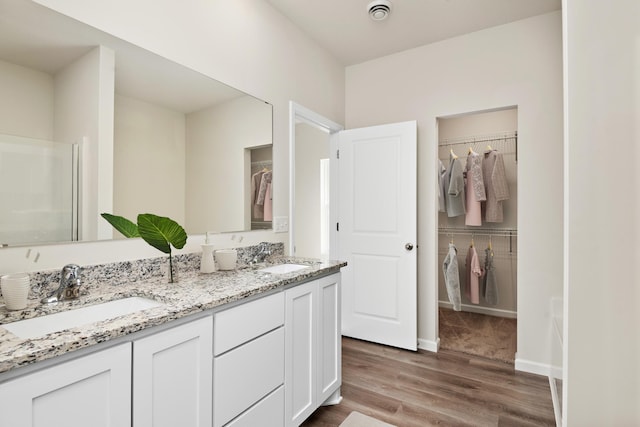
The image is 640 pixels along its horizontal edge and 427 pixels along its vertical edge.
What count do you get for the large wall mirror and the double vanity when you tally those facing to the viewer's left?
0

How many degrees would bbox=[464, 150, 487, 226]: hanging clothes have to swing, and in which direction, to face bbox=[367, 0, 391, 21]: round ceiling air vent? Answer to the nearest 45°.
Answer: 0° — it already faces it

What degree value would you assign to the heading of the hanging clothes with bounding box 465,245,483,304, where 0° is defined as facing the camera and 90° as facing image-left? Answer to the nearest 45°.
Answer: approximately 45°

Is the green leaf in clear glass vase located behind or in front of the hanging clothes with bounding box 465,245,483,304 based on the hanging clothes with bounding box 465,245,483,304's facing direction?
in front

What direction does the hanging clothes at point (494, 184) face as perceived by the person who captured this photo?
facing the viewer and to the left of the viewer

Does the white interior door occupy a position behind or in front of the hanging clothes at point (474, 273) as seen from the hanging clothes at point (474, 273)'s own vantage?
in front

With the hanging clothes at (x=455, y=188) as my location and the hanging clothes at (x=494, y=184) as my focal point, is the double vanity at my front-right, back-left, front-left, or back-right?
back-right

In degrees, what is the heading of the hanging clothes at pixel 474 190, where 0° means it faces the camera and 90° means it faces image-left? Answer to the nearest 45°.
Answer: approximately 45°

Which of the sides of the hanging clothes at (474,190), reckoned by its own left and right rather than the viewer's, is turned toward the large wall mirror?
front
